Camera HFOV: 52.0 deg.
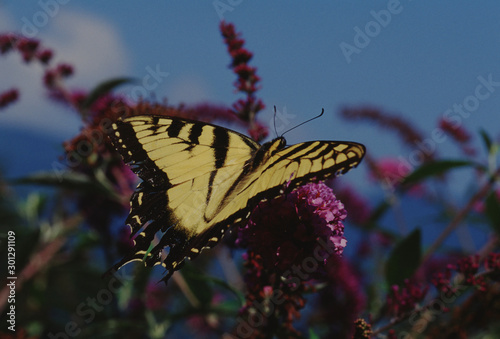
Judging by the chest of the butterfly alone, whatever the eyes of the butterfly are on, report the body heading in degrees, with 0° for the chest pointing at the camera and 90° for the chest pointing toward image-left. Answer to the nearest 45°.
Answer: approximately 225°

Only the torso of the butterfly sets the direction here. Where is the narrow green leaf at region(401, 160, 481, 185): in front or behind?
in front

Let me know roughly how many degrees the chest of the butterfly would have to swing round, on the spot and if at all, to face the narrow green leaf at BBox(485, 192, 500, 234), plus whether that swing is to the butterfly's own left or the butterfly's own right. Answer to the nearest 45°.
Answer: approximately 45° to the butterfly's own right

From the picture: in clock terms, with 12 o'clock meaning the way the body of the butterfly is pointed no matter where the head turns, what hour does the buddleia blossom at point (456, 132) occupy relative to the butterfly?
The buddleia blossom is roughly at 12 o'clock from the butterfly.

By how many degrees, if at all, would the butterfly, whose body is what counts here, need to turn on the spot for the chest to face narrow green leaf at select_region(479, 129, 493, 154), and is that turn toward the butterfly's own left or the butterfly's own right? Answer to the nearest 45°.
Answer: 0° — it already faces it
